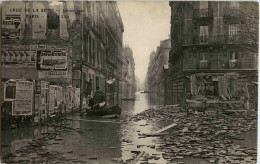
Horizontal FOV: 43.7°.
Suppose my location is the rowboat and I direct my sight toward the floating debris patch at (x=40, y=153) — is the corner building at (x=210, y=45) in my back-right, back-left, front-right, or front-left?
back-left

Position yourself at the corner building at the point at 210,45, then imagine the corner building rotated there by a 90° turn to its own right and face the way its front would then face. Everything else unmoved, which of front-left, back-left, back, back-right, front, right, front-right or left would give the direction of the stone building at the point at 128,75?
front

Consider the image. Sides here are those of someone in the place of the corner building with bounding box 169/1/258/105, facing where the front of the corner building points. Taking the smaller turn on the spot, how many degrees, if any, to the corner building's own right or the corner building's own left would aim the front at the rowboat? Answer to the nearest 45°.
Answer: approximately 90° to the corner building's own right
